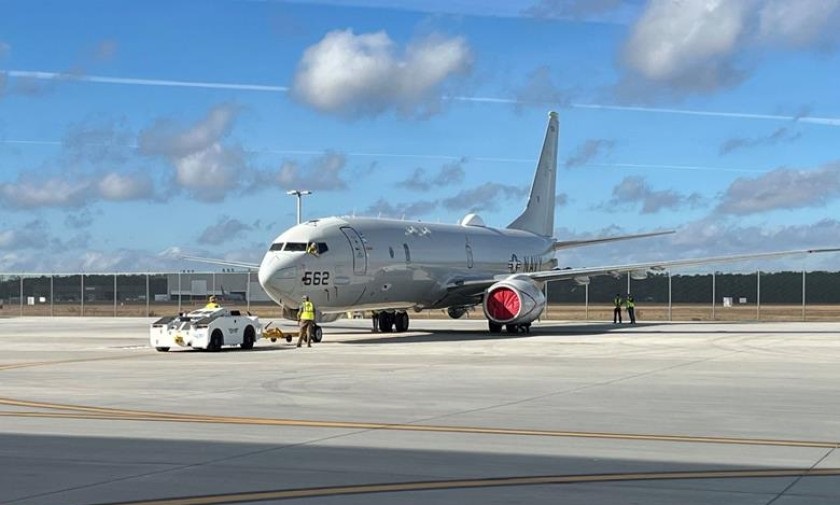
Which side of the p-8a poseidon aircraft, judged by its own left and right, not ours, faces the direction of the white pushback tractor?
front

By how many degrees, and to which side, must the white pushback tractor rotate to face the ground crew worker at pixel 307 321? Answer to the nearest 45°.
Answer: approximately 180°

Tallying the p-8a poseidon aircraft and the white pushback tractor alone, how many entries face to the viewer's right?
0

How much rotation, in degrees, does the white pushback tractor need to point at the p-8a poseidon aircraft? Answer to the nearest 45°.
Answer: approximately 180°
